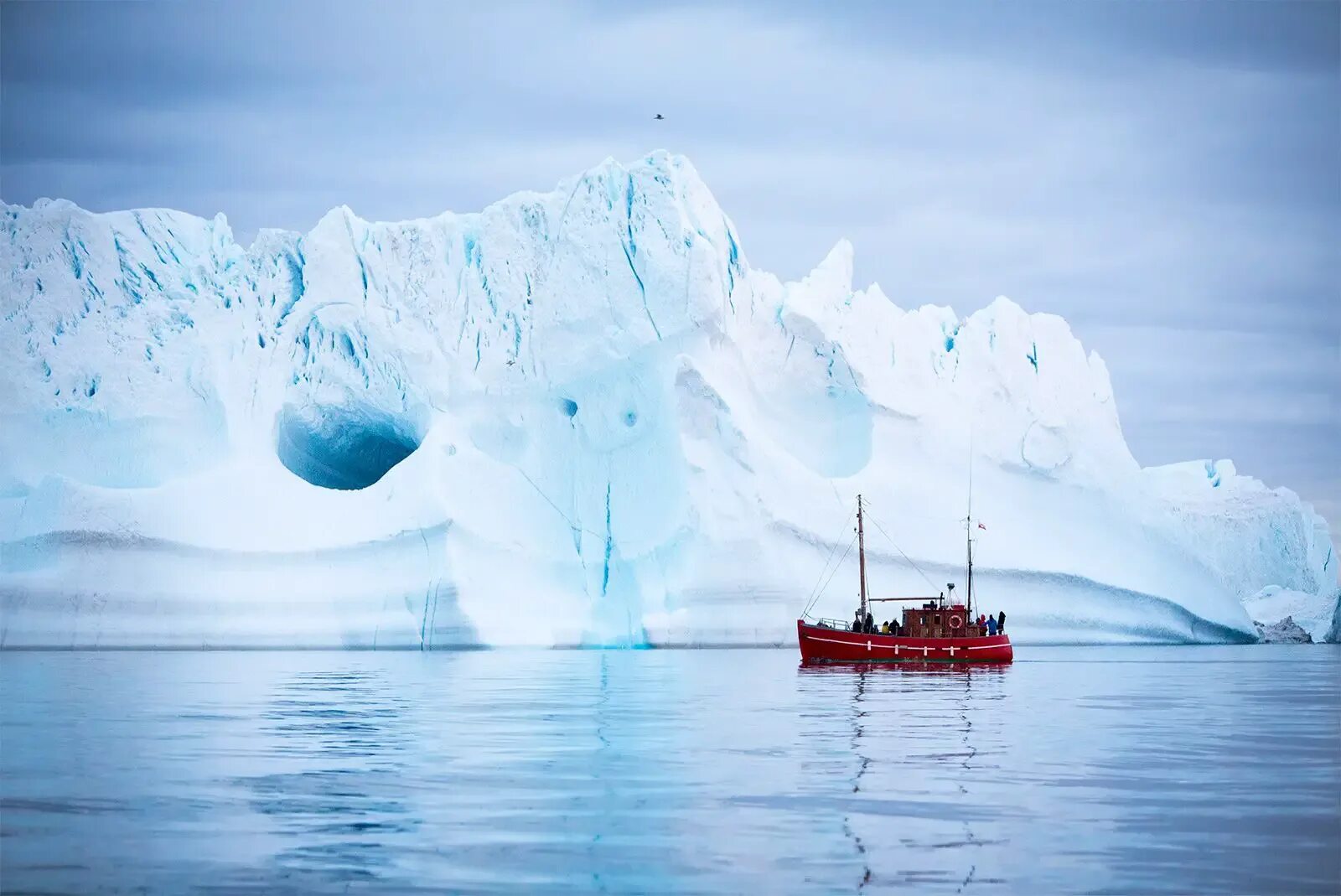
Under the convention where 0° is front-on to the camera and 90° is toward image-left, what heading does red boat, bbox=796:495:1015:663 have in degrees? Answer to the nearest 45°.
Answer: approximately 90°
